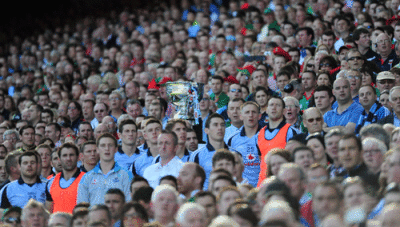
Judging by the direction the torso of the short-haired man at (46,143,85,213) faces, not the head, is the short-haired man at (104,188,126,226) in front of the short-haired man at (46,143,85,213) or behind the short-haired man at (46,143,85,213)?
in front

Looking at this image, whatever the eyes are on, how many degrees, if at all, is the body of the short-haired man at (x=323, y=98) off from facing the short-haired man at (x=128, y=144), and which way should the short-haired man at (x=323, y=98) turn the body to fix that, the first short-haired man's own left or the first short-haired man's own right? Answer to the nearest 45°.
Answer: approximately 45° to the first short-haired man's own right

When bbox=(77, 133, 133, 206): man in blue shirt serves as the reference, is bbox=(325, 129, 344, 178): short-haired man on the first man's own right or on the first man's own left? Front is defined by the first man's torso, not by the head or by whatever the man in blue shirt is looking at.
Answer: on the first man's own left

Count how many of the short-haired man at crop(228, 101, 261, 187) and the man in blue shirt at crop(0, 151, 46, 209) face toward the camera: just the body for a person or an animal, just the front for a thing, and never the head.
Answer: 2

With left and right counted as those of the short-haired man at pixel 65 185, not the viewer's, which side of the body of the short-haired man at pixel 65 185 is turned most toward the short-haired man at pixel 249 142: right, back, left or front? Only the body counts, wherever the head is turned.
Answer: left

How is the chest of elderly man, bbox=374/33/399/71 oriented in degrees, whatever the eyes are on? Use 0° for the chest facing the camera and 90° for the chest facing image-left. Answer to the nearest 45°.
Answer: approximately 45°
